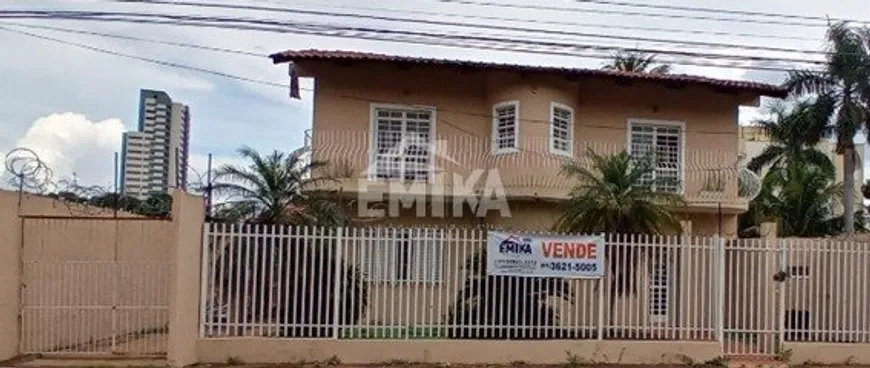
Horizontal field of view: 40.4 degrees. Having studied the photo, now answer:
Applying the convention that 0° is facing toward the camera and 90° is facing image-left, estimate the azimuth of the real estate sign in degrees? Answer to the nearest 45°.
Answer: approximately 0°

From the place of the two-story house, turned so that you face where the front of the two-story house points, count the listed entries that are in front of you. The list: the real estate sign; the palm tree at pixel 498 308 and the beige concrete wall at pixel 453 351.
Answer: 3

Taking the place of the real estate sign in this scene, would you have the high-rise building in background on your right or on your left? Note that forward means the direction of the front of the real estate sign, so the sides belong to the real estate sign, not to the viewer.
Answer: on your right

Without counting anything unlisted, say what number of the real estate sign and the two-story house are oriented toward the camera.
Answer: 2

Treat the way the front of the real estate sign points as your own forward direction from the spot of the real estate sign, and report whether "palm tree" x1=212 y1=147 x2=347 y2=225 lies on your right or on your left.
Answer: on your right

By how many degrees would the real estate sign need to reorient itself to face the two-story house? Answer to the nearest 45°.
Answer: approximately 180°

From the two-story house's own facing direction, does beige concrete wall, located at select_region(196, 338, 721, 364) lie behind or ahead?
ahead

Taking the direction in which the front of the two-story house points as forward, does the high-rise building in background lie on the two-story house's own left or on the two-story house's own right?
on the two-story house's own right
